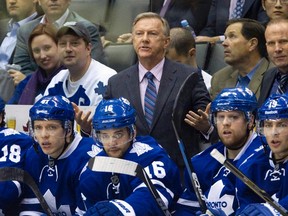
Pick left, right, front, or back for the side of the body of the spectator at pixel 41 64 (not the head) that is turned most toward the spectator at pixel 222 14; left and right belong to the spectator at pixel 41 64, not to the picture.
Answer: left

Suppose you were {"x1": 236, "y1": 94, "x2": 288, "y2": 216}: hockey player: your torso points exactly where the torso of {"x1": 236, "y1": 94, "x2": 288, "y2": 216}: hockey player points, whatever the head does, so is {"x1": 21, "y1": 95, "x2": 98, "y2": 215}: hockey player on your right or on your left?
on your right

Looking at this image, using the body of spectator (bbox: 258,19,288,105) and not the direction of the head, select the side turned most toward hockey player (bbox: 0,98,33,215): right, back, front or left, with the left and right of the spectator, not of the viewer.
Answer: right

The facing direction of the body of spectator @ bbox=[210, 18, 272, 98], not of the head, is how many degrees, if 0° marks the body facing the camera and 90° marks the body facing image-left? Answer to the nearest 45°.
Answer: approximately 45°
